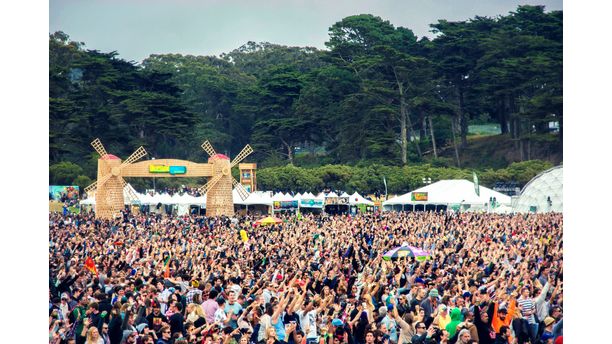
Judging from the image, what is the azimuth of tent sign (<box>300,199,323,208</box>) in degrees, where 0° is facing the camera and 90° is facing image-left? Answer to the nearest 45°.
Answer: approximately 0°

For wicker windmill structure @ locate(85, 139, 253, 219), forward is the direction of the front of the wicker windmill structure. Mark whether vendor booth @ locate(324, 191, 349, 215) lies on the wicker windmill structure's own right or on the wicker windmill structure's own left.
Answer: on the wicker windmill structure's own left

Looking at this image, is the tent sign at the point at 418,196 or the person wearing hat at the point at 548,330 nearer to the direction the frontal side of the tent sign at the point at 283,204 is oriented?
the person wearing hat

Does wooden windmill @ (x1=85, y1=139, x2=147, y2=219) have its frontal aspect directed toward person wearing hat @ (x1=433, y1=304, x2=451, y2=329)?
yes

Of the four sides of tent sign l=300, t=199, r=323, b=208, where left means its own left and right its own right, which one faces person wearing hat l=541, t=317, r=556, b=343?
front

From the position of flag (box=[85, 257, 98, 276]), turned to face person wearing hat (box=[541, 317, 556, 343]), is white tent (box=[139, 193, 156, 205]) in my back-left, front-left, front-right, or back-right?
back-left

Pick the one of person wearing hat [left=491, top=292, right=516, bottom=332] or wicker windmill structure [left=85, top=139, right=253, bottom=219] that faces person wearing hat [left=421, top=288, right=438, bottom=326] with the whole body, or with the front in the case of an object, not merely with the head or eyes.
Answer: the wicker windmill structure

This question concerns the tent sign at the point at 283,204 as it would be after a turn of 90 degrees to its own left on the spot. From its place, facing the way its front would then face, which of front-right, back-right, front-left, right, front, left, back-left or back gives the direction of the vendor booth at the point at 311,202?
front

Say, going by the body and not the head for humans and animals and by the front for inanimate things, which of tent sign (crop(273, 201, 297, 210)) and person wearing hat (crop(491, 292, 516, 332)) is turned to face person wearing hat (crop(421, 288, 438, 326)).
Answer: the tent sign
